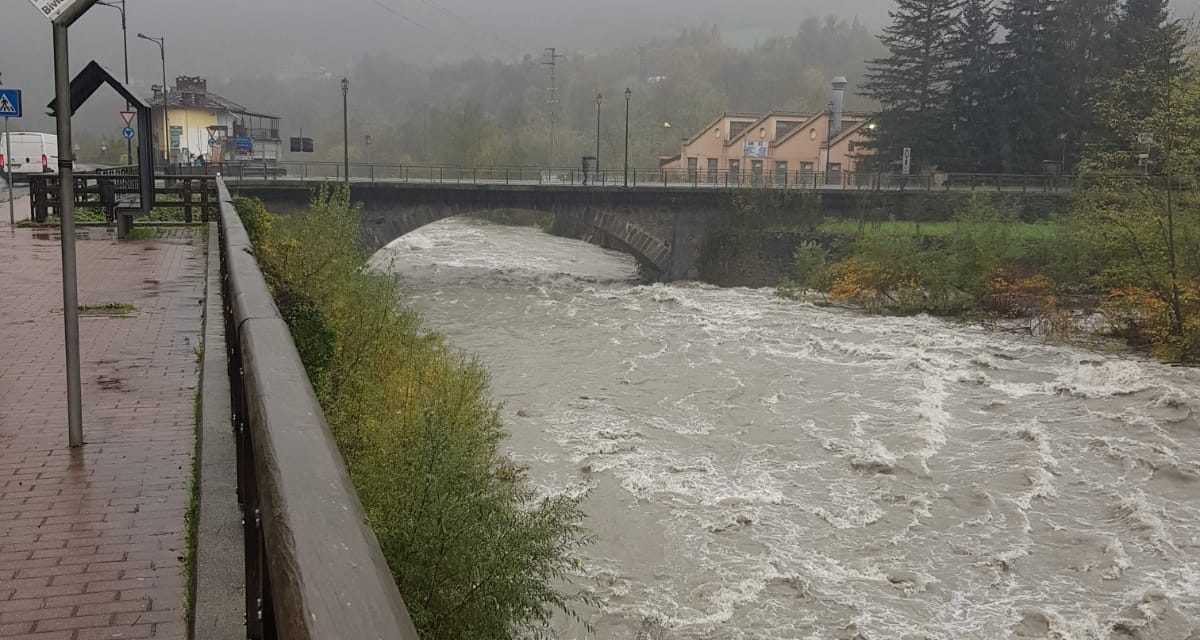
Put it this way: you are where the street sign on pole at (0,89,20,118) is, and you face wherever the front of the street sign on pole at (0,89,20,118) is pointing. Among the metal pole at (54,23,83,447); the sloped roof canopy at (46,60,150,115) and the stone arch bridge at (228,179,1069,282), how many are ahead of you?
2

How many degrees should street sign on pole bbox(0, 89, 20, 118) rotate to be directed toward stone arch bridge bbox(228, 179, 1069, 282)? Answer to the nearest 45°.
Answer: approximately 135° to its left

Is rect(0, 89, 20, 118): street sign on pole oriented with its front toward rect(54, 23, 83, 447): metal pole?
yes

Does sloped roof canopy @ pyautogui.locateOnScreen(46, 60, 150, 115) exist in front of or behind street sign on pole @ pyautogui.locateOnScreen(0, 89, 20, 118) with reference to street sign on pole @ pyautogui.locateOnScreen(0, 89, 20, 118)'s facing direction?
in front

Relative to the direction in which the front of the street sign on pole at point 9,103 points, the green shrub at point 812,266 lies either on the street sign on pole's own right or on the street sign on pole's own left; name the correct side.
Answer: on the street sign on pole's own left

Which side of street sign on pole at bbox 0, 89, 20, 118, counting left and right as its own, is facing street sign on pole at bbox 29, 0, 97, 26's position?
front

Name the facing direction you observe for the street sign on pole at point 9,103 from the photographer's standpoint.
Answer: facing the viewer

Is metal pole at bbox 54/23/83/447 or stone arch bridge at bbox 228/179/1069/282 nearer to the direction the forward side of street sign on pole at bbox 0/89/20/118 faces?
the metal pole

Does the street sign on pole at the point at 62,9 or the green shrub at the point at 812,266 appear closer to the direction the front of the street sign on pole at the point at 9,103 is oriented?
the street sign on pole

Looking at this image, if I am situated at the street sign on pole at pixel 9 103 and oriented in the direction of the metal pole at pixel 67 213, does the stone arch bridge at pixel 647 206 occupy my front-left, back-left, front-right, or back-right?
back-left
